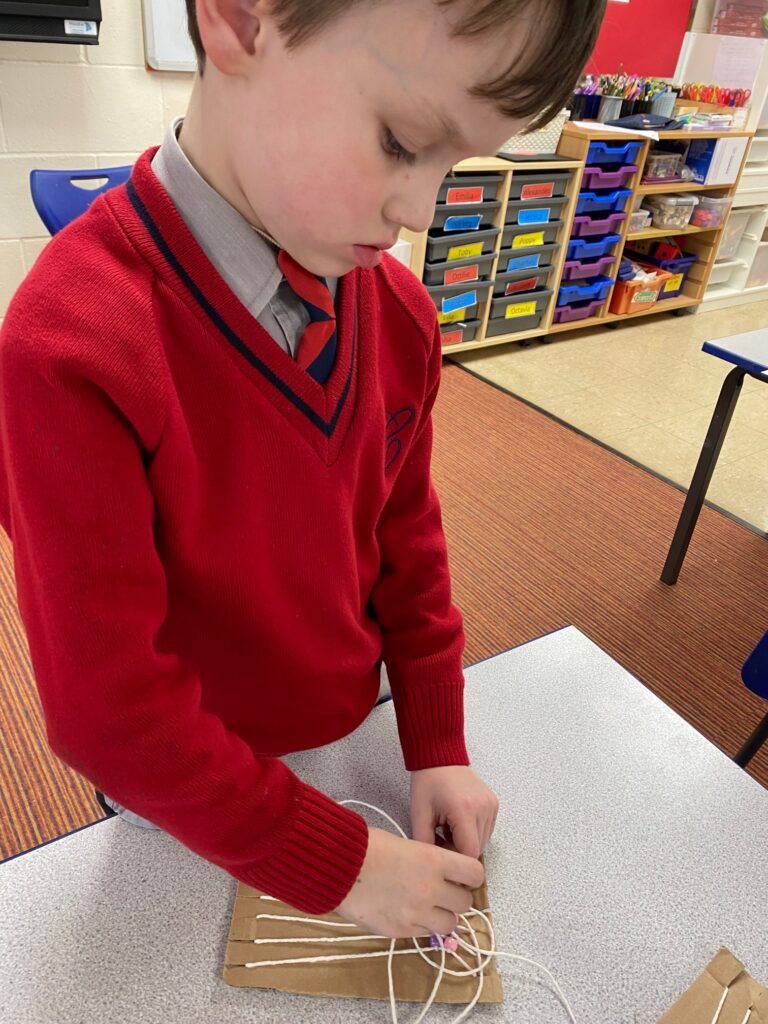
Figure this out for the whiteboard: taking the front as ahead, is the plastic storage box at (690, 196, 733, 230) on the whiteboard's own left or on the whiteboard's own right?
on the whiteboard's own left

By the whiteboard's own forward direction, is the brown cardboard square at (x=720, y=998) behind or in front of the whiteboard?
in front

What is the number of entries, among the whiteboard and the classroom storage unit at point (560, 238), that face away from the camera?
0

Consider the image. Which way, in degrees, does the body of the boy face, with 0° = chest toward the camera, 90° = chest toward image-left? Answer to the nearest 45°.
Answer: approximately 315°

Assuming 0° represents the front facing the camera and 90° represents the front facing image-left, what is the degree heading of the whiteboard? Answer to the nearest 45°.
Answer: approximately 0°

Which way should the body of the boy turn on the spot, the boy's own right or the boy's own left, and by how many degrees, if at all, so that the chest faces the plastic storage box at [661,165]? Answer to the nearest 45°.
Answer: approximately 90° to the boy's own left

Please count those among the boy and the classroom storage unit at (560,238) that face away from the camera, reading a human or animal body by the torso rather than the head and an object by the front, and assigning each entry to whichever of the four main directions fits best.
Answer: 0

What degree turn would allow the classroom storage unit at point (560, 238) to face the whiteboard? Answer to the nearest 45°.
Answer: approximately 90° to its right
